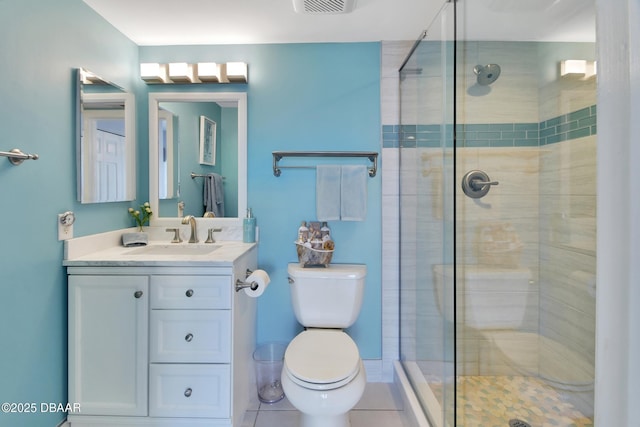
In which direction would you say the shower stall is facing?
to the viewer's left

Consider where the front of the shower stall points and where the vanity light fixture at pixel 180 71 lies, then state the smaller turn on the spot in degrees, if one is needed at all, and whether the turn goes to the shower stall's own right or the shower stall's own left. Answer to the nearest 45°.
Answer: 0° — it already faces it

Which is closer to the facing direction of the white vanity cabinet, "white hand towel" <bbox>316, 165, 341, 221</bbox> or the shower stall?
the shower stall
